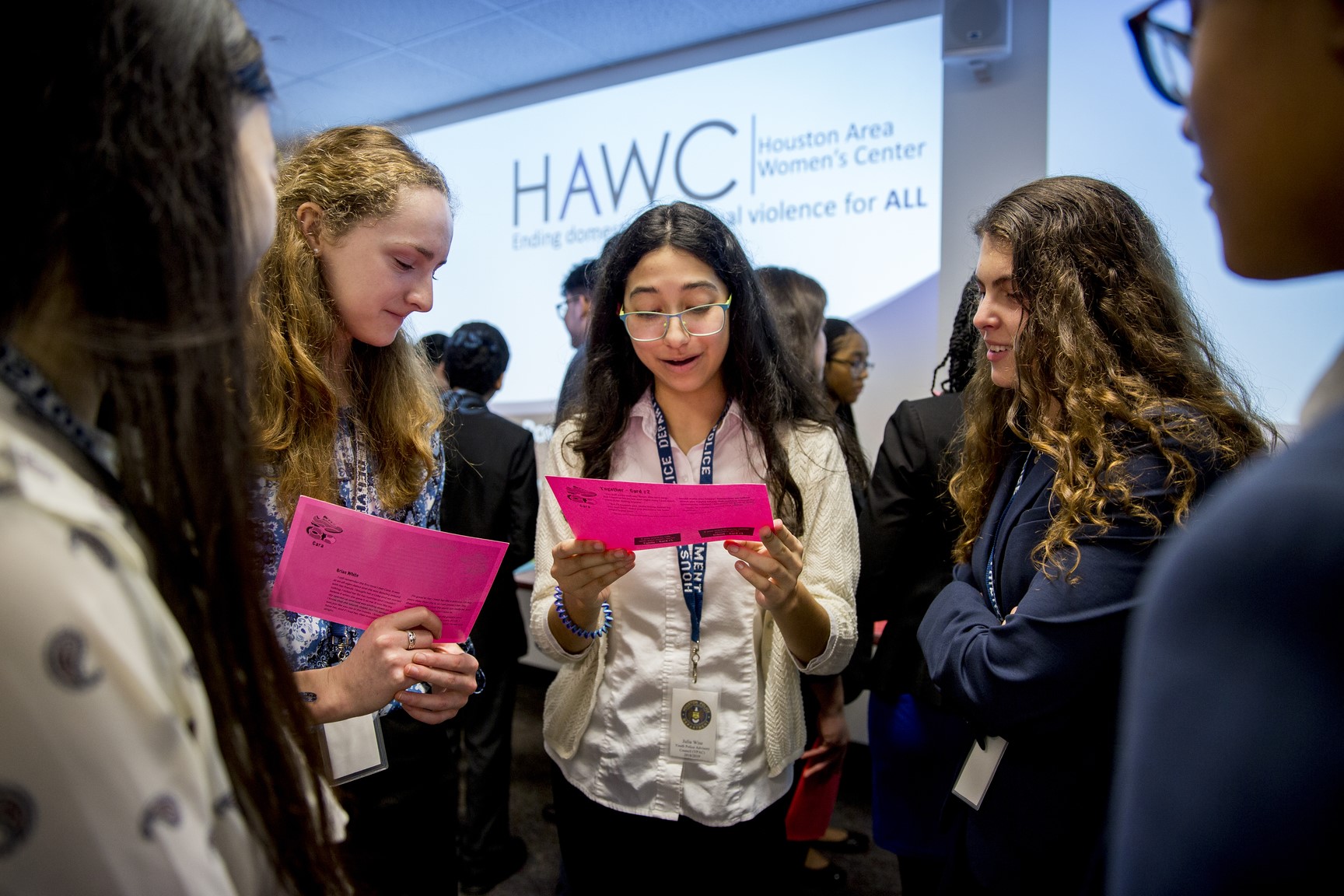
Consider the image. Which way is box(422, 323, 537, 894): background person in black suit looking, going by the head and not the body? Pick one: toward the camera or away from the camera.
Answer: away from the camera

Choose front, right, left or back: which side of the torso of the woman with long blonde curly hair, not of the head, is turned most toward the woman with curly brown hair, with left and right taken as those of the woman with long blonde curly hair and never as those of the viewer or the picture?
front

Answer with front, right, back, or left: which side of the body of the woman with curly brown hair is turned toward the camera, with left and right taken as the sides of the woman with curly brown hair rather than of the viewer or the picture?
left

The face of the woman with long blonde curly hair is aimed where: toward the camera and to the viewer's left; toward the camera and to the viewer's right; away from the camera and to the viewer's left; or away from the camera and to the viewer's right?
toward the camera and to the viewer's right

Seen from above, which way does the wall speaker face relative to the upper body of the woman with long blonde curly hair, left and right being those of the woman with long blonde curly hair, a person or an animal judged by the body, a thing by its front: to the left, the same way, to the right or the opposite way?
to the right

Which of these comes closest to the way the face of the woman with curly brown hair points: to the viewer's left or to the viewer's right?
to the viewer's left
